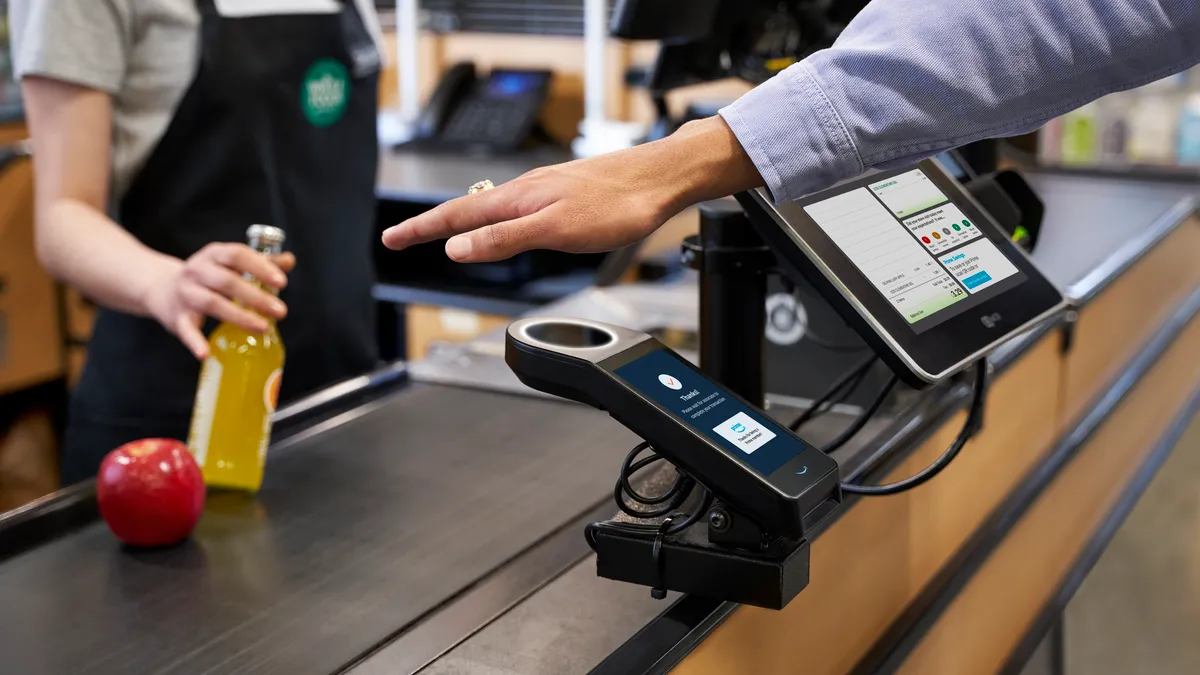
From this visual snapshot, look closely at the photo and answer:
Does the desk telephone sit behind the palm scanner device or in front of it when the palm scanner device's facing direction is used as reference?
behind

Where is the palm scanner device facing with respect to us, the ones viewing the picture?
facing the viewer and to the right of the viewer
